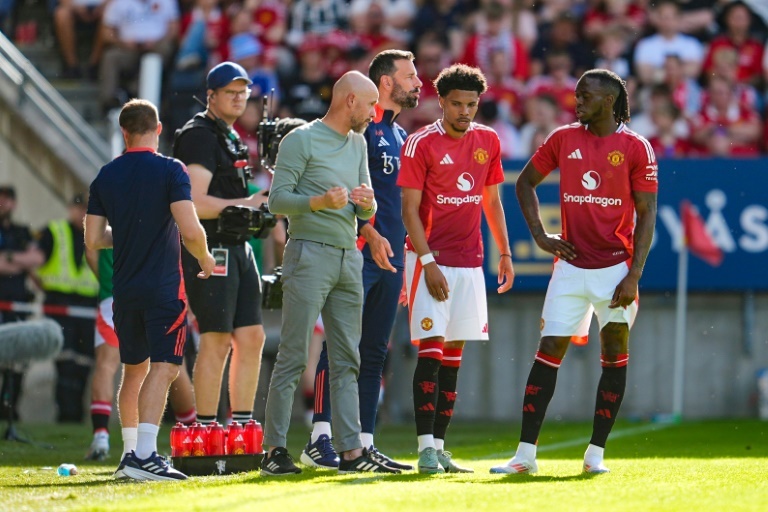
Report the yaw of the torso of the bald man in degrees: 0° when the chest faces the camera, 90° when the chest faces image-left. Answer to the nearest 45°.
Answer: approximately 315°

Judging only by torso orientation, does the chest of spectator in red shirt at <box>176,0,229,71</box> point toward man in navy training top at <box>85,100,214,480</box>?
yes

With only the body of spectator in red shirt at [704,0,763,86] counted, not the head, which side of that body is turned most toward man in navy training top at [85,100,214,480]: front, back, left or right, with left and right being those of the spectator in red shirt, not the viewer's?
front

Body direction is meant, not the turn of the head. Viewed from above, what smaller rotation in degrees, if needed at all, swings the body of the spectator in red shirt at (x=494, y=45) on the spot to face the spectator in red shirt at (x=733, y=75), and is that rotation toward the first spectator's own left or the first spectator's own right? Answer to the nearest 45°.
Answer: approximately 90° to the first spectator's own left
